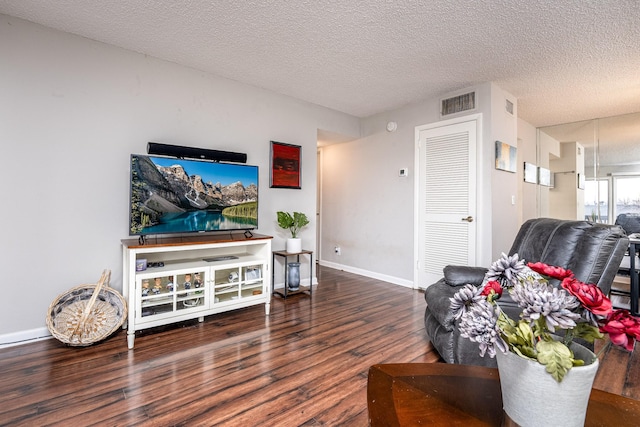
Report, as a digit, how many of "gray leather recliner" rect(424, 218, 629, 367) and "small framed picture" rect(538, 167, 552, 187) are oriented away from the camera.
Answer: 0

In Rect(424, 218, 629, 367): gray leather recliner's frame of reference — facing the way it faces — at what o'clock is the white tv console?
The white tv console is roughly at 1 o'clock from the gray leather recliner.

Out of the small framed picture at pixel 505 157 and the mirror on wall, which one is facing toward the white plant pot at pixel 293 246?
the mirror on wall

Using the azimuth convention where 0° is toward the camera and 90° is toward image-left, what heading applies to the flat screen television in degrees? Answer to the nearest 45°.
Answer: approximately 315°

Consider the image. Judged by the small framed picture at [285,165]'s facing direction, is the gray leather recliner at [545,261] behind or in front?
in front

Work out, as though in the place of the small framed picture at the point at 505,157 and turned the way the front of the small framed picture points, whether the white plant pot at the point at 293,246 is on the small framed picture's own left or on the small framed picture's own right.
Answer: on the small framed picture's own right

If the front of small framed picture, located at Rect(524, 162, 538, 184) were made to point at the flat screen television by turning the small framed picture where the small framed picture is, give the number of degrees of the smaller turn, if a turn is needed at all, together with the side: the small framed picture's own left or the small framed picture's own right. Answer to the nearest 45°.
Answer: approximately 90° to the small framed picture's own right

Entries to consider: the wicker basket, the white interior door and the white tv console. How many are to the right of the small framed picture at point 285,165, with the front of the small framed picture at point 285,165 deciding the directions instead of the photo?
2

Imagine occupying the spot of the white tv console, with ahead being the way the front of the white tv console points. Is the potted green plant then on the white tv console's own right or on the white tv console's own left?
on the white tv console's own left

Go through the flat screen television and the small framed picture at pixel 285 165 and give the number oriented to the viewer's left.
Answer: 0

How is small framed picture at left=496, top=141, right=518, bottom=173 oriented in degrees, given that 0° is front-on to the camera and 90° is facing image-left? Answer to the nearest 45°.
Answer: approximately 315°

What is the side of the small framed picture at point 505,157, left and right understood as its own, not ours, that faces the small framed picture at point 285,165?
right
